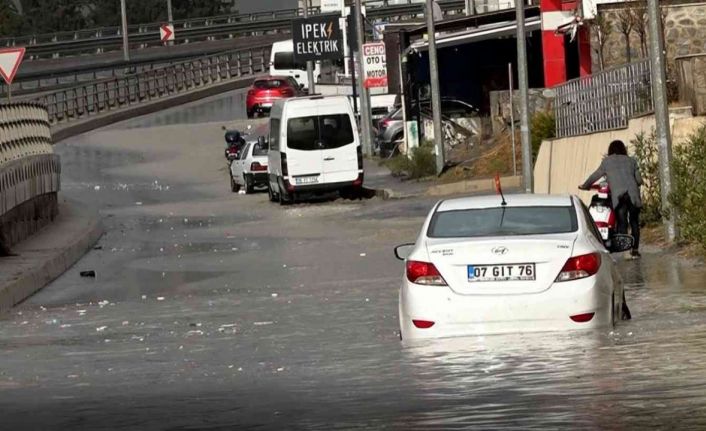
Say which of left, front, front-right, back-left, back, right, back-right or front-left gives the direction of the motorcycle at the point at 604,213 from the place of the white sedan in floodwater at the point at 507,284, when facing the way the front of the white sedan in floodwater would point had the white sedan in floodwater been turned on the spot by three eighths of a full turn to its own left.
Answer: back-right

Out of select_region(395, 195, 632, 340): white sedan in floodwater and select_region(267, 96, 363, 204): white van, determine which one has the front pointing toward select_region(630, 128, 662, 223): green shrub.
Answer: the white sedan in floodwater

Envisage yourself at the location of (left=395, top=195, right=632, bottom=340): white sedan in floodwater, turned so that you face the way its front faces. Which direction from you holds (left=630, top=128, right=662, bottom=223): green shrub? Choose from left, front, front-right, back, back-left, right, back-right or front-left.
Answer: front

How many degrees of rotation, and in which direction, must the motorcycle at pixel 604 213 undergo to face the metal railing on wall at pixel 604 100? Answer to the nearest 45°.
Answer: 0° — it already faces it

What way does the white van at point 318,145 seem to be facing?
away from the camera

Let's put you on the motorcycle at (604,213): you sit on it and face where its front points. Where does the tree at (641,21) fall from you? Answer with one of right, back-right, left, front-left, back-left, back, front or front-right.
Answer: front

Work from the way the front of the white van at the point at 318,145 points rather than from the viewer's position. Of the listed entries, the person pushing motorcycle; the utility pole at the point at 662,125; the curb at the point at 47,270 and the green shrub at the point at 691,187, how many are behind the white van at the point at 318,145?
4

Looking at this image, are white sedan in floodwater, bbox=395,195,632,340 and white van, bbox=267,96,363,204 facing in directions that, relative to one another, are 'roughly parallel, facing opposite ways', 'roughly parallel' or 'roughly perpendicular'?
roughly parallel

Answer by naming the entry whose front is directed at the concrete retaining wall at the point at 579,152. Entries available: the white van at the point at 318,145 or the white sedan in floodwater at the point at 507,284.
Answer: the white sedan in floodwater

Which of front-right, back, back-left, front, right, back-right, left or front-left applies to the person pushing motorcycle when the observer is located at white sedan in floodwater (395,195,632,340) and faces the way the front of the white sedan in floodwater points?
front

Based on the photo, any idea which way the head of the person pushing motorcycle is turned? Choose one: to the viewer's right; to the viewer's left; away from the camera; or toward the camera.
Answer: away from the camera

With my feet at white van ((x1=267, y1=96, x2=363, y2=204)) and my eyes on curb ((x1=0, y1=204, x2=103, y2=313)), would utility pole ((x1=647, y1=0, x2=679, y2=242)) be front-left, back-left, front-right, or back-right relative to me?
front-left

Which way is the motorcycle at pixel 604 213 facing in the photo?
away from the camera

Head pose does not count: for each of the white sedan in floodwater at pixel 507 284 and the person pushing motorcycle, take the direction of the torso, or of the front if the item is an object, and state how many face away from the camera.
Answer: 2

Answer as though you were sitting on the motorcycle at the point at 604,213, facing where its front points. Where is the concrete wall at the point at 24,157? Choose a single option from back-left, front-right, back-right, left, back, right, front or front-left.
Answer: front-left

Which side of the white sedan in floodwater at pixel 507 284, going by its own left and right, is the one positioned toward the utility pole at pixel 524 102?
front

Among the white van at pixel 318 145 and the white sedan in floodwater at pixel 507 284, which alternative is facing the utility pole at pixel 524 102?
the white sedan in floodwater

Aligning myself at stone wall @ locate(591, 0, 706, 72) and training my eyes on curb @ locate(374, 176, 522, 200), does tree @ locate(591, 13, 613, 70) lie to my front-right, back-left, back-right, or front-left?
front-right
